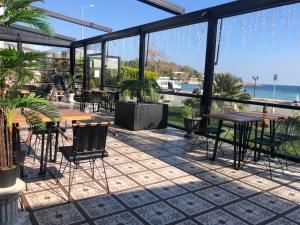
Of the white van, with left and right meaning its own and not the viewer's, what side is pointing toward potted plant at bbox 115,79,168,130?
right

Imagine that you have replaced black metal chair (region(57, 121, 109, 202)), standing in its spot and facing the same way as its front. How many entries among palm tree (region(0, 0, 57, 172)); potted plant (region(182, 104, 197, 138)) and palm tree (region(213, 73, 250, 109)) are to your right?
2

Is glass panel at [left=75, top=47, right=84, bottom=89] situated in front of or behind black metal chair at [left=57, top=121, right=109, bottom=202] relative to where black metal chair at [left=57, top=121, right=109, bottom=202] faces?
in front

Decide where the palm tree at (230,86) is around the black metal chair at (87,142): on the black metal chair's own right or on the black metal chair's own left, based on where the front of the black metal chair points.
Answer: on the black metal chair's own right

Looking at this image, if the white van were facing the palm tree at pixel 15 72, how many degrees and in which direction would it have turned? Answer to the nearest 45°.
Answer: approximately 90° to its right

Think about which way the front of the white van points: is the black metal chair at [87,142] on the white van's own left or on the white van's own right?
on the white van's own right

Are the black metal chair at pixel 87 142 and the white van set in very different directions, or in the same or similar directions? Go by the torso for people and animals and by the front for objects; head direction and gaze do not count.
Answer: very different directions

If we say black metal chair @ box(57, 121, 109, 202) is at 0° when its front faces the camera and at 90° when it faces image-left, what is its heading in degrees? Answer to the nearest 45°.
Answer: approximately 135°

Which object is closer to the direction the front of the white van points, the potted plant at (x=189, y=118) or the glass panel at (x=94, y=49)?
the potted plant

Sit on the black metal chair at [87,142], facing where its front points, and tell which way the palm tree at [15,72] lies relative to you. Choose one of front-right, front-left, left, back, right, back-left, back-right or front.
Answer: left

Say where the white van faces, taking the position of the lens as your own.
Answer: facing to the right of the viewer

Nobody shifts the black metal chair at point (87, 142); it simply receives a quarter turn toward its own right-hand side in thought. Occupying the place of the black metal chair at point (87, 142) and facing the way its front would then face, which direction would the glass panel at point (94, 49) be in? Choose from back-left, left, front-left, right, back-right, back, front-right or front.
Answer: front-left
